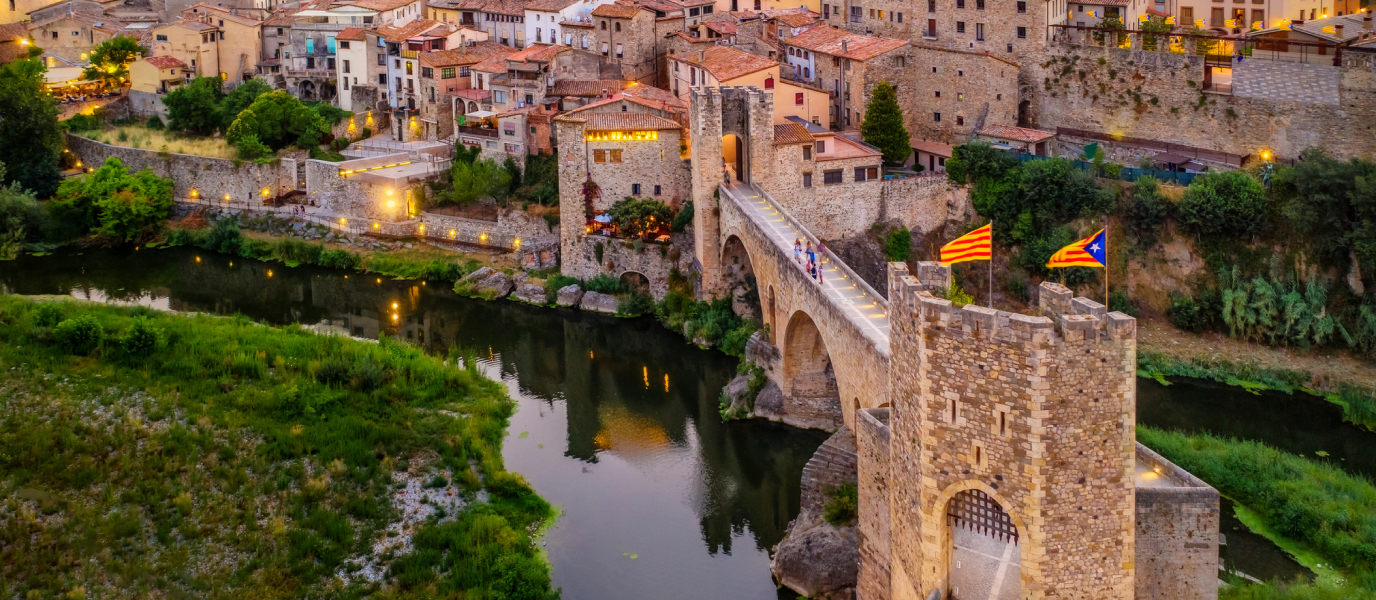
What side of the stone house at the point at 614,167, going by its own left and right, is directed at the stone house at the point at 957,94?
left

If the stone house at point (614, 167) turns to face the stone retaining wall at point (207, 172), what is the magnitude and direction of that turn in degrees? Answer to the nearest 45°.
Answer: approximately 135° to its right

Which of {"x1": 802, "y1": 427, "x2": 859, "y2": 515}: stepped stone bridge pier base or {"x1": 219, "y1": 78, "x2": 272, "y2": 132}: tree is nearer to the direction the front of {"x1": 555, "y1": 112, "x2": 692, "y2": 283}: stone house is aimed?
the stepped stone bridge pier base

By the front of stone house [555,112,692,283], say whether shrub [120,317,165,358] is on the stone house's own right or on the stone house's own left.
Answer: on the stone house's own right

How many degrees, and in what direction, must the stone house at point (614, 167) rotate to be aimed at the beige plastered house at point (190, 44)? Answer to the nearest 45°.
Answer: approximately 135° to its right

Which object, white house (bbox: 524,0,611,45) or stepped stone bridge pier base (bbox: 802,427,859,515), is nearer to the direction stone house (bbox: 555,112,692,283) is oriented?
the stepped stone bridge pier base

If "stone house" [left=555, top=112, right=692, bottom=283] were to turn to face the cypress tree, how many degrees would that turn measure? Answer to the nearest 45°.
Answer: approximately 90° to its left

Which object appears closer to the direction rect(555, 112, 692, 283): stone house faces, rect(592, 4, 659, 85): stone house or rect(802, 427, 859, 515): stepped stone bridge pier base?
the stepped stone bridge pier base

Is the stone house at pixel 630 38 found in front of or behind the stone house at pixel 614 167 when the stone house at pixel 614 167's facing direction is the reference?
behind

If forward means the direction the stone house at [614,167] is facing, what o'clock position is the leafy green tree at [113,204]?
The leafy green tree is roughly at 4 o'clock from the stone house.

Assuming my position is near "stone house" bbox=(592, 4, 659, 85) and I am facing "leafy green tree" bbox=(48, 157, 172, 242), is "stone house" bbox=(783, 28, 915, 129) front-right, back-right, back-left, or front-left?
back-left

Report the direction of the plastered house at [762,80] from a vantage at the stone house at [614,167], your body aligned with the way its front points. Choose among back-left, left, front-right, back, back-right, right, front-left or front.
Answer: back-left

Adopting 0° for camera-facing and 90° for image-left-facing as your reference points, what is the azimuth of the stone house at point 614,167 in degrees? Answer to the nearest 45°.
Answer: approximately 0°

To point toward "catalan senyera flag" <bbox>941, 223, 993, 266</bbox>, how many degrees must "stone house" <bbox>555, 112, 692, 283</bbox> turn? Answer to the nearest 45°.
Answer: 0° — it already faces it

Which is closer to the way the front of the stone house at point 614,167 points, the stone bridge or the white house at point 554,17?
the stone bridge
